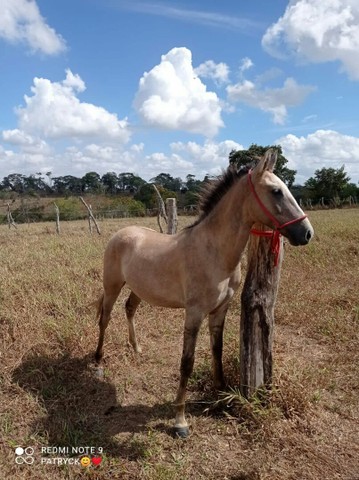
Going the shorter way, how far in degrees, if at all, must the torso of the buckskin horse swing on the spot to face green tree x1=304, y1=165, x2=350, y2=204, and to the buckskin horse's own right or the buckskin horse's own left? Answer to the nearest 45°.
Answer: approximately 135° to the buckskin horse's own left

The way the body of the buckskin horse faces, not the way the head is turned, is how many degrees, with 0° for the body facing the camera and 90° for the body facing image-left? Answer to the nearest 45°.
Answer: approximately 315°

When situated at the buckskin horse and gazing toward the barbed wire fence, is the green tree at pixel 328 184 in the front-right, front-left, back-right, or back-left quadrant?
front-right

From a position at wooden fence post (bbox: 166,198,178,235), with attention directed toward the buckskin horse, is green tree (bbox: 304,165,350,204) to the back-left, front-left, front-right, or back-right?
back-left

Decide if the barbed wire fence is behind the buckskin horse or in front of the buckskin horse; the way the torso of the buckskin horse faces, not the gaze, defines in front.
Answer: behind

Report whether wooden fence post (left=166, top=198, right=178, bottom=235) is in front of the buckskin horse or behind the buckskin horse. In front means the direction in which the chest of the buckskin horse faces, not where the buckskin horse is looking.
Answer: behind
